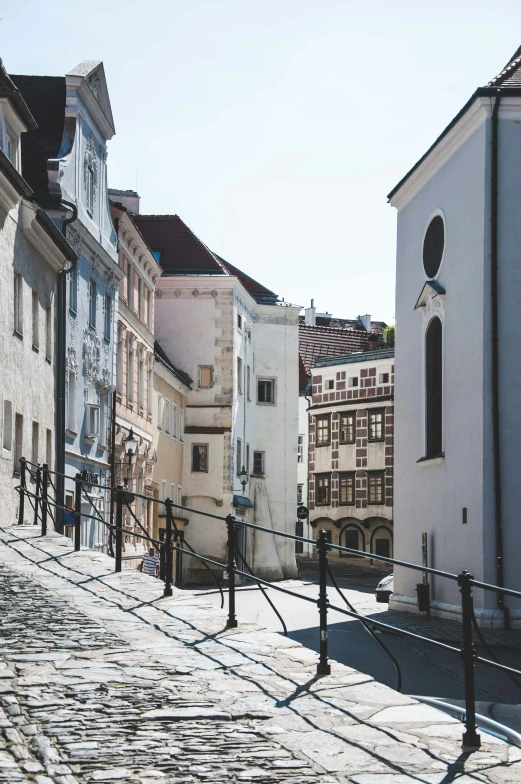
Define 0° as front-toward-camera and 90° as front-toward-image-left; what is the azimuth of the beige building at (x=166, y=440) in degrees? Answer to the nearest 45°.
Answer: approximately 270°

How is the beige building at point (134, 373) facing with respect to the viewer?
to the viewer's right

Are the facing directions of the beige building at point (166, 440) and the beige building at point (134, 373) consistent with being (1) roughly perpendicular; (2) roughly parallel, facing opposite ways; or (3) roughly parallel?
roughly parallel

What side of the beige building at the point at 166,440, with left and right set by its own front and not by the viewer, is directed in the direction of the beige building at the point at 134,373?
right

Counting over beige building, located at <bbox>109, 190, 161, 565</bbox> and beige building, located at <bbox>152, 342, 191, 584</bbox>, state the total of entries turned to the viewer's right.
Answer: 2

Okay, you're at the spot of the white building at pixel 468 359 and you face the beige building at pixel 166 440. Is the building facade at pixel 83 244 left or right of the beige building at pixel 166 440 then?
left

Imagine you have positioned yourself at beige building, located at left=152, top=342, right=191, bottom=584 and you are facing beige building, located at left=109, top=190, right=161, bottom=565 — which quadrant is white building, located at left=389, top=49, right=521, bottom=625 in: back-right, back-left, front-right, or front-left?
front-left

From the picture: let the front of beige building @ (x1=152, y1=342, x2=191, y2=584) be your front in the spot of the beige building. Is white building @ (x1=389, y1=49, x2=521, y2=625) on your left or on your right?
on your right

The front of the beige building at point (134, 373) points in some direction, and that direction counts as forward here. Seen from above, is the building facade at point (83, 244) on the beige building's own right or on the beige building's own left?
on the beige building's own right

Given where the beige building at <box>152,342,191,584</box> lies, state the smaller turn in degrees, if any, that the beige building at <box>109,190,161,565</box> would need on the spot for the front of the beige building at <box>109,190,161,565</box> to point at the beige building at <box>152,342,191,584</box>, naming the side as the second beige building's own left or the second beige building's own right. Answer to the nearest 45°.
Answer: approximately 90° to the second beige building's own left
